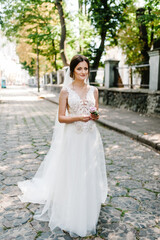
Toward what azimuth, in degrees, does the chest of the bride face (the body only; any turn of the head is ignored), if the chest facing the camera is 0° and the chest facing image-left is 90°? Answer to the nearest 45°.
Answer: approximately 315°

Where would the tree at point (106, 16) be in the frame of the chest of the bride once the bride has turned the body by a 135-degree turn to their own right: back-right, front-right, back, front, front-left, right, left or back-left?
right
